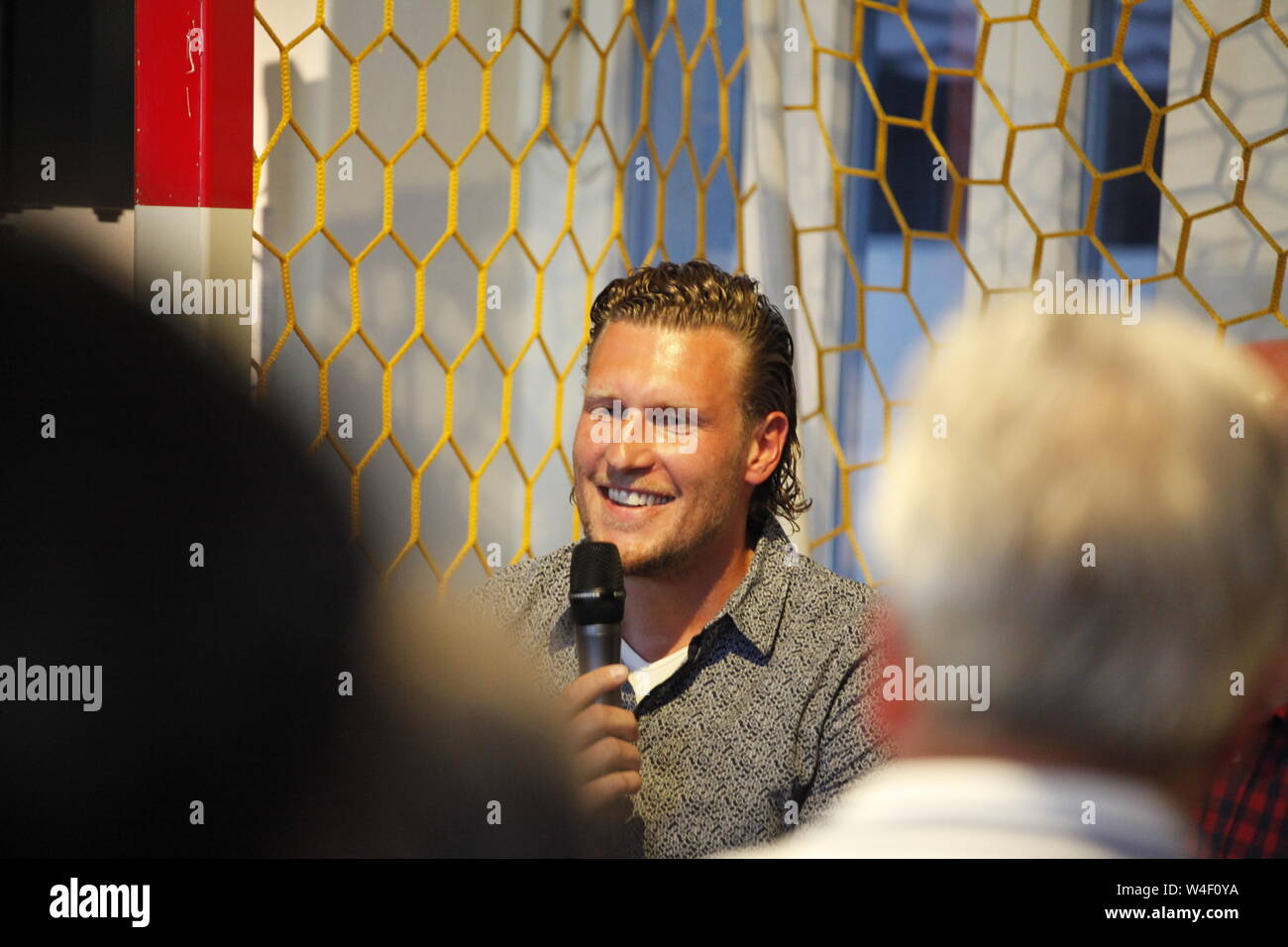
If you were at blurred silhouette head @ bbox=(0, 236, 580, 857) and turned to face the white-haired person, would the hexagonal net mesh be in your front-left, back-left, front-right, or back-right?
front-left

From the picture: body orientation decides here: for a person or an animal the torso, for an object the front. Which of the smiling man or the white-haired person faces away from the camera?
the white-haired person

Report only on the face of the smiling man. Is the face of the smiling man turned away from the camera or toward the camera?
toward the camera

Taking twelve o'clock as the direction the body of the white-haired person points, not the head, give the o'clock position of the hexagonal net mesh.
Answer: The hexagonal net mesh is roughly at 11 o'clock from the white-haired person.

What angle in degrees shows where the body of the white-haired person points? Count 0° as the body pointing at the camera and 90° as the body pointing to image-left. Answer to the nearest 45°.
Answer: approximately 180°

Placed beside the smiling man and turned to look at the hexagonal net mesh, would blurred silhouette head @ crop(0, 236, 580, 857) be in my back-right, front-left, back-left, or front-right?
back-left

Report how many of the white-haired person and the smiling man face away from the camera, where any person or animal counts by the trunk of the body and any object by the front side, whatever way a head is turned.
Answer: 1

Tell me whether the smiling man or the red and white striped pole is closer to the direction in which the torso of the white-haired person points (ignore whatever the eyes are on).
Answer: the smiling man
